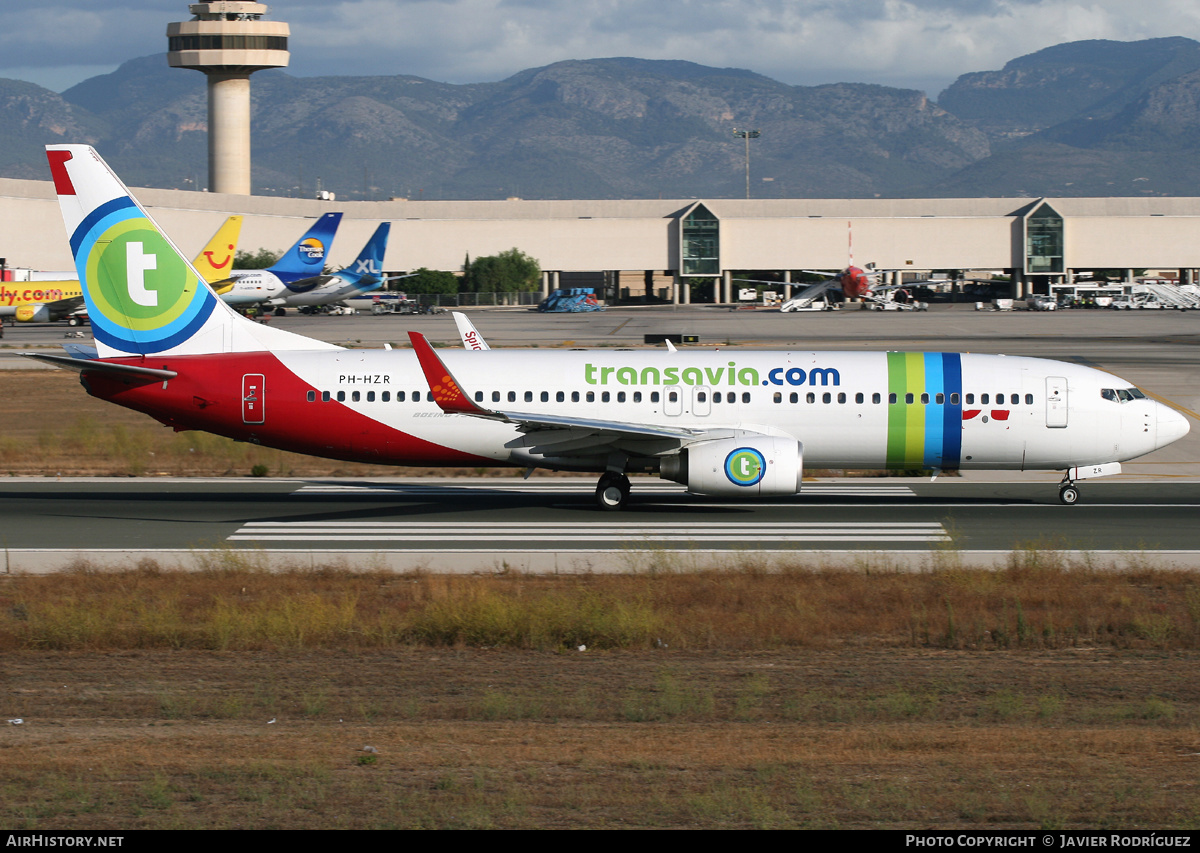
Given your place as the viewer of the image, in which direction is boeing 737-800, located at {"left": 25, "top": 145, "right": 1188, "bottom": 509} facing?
facing to the right of the viewer
